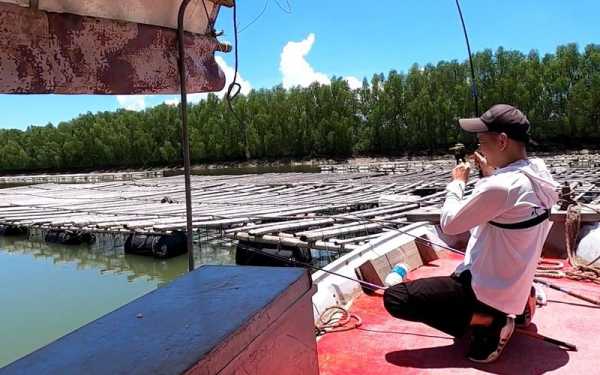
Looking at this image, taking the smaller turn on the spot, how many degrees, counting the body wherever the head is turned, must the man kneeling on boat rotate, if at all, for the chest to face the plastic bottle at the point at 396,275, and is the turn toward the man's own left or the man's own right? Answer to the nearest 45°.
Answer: approximately 45° to the man's own right

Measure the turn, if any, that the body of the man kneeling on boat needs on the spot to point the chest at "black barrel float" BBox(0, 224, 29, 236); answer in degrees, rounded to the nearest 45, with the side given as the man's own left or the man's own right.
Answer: approximately 45° to the man's own right

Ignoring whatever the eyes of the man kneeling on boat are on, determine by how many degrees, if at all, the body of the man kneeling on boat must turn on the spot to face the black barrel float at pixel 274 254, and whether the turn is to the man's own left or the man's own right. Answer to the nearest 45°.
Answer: approximately 45° to the man's own right

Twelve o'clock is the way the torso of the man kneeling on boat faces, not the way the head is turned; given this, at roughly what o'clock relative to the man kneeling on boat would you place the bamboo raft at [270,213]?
The bamboo raft is roughly at 2 o'clock from the man kneeling on boat.

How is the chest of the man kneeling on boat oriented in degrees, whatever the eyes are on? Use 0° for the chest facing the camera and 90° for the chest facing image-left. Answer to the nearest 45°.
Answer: approximately 90°
